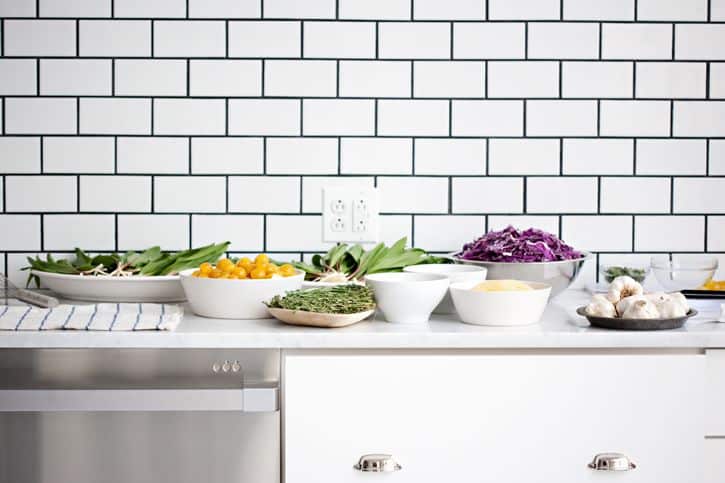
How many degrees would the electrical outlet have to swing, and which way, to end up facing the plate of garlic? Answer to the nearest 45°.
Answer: approximately 45° to its left

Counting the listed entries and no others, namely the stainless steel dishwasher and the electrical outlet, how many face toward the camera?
2

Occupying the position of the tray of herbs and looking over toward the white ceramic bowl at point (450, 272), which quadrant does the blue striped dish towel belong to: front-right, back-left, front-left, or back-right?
back-left

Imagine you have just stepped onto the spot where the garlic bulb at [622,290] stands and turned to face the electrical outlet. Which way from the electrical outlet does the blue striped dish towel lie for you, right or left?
left

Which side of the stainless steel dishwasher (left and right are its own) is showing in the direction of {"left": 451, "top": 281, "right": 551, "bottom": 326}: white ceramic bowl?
left

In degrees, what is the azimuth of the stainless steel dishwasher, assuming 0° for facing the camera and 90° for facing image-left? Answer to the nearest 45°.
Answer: approximately 0°
